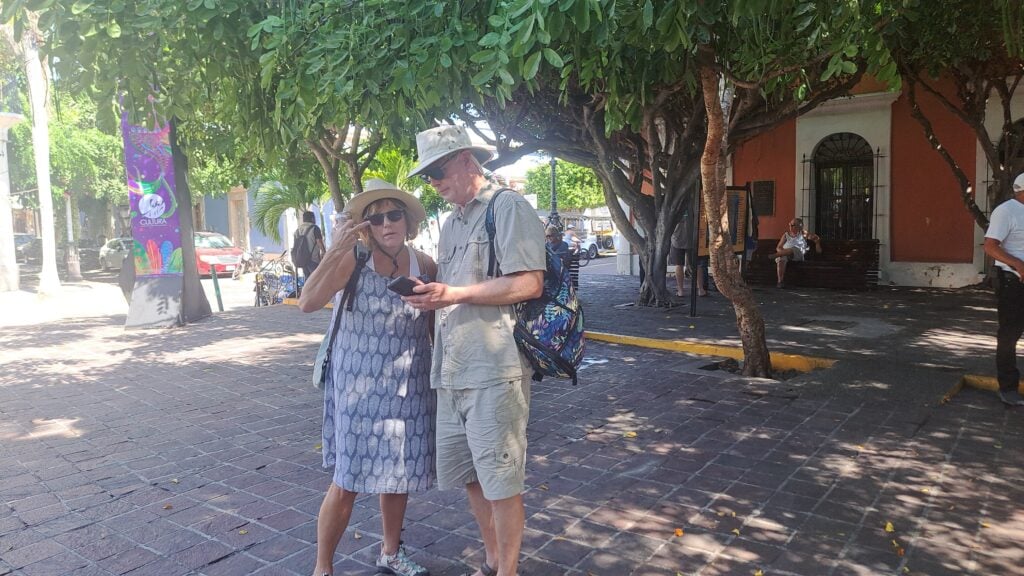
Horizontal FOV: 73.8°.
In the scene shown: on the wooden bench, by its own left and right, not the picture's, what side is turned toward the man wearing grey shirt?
front

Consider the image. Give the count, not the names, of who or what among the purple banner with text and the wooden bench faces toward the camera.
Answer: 2

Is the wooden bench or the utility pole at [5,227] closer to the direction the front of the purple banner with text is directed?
the wooden bench

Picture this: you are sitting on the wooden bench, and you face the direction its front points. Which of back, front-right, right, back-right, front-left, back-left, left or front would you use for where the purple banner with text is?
front-right

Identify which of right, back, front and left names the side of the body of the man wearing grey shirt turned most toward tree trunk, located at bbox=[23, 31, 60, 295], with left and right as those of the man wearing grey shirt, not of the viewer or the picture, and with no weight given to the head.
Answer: right

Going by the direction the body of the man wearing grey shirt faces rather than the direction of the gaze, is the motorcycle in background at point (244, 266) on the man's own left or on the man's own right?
on the man's own right

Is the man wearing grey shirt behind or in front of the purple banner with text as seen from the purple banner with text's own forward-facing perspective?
in front

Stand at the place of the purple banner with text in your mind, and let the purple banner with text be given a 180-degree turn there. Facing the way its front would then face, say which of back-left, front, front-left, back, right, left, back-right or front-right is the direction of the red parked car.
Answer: front

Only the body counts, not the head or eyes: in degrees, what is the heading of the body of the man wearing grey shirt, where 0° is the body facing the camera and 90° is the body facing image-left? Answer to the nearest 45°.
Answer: approximately 45°

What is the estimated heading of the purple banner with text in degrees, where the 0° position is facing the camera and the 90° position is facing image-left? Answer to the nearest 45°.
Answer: approximately 0°

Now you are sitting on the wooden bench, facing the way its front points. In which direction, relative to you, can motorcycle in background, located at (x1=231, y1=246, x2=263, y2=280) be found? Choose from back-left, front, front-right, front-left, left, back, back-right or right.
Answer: right
